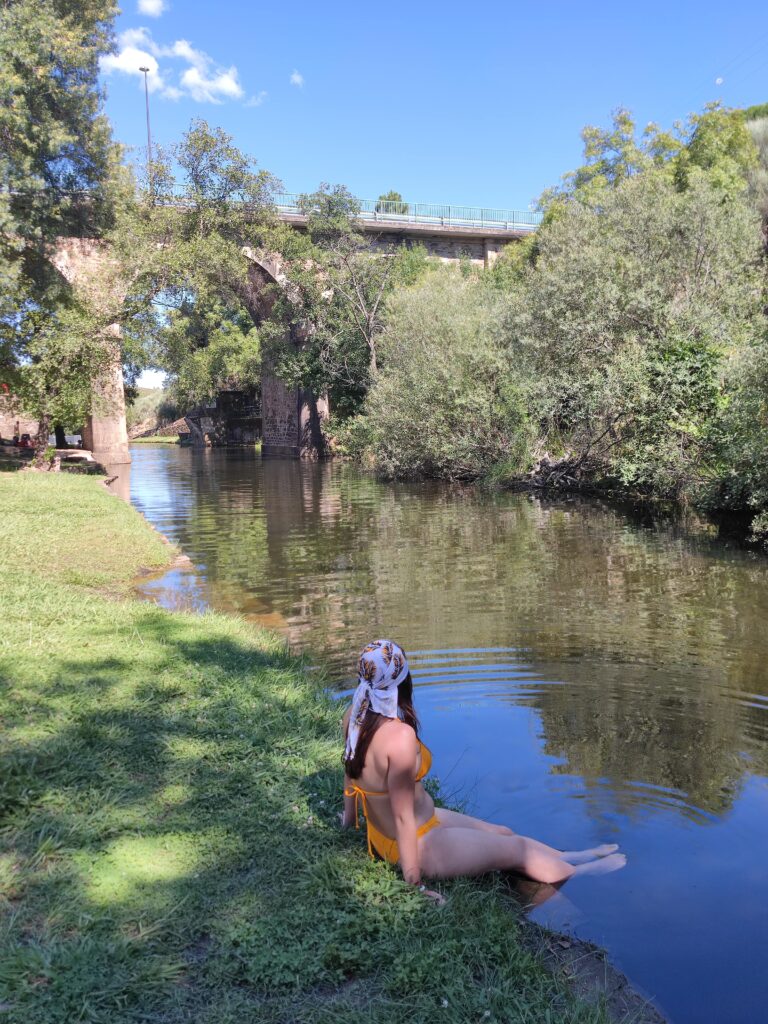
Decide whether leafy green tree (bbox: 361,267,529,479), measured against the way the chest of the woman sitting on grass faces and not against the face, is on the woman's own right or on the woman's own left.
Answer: on the woman's own left

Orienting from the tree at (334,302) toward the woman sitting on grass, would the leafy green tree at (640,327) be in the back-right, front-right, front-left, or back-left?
front-left

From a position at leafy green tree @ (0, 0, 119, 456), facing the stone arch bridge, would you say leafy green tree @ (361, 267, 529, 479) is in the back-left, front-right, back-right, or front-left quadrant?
front-right

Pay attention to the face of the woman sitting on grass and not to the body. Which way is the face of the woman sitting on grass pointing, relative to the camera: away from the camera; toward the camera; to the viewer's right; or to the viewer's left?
away from the camera

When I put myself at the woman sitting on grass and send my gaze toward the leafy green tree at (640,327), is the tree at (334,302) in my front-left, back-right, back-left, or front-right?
front-left

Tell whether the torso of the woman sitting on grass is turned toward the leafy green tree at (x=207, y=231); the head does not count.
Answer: no

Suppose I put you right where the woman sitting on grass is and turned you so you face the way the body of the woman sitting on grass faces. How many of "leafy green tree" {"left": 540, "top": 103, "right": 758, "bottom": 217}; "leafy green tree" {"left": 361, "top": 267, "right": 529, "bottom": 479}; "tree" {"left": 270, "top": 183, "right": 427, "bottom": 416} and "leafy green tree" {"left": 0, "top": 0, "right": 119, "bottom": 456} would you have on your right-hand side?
0

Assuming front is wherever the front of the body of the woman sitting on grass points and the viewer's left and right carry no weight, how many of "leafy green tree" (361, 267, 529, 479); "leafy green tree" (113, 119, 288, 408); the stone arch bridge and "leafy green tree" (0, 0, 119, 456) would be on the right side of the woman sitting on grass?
0

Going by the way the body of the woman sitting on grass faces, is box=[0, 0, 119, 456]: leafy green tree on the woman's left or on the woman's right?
on the woman's left

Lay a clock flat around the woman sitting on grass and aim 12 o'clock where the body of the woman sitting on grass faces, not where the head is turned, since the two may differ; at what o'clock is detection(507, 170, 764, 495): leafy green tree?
The leafy green tree is roughly at 11 o'clock from the woman sitting on grass.

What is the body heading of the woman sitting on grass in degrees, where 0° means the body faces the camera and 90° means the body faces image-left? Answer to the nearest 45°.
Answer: approximately 225°

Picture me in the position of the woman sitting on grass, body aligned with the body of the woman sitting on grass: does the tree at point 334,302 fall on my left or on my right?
on my left

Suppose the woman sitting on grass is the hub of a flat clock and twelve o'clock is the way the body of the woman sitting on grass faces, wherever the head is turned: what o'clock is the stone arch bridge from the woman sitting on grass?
The stone arch bridge is roughly at 10 o'clock from the woman sitting on grass.
